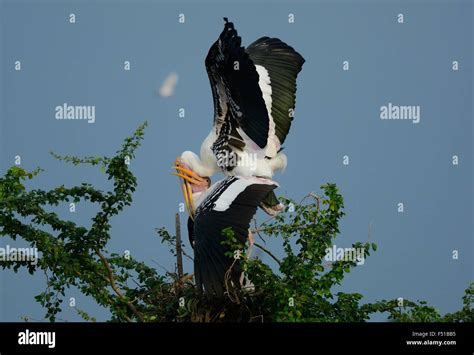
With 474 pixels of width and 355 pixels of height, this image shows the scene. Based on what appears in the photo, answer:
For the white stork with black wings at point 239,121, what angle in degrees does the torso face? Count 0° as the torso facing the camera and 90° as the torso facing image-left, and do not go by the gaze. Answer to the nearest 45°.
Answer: approximately 90°
